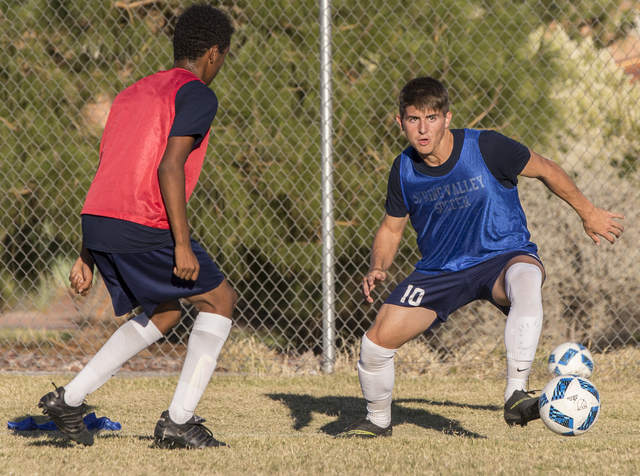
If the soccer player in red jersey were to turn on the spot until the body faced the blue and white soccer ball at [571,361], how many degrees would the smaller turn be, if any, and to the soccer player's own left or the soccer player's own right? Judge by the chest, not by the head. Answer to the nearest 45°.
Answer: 0° — they already face it

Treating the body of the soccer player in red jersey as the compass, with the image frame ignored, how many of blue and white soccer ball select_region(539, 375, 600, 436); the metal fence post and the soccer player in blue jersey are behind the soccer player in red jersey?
0

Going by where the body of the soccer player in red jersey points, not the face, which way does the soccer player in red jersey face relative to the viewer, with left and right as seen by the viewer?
facing away from the viewer and to the right of the viewer

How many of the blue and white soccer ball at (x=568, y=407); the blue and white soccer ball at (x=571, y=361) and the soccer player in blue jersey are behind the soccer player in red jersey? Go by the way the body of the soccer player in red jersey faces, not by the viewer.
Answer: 0

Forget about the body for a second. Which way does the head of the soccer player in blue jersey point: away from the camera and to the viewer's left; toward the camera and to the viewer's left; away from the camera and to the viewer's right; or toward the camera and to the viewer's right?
toward the camera and to the viewer's left

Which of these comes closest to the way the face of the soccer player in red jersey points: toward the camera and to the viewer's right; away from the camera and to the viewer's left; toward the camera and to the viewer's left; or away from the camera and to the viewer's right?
away from the camera and to the viewer's right

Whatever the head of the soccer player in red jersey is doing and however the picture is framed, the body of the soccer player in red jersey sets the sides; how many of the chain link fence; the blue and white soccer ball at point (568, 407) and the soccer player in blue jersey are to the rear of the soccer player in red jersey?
0

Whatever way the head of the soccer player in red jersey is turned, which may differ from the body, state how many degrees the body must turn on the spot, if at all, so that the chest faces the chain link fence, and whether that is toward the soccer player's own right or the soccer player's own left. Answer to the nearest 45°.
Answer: approximately 45° to the soccer player's own left

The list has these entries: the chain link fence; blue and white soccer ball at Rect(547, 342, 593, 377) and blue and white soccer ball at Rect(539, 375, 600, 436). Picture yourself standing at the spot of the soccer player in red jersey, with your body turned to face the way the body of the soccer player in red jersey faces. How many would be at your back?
0
